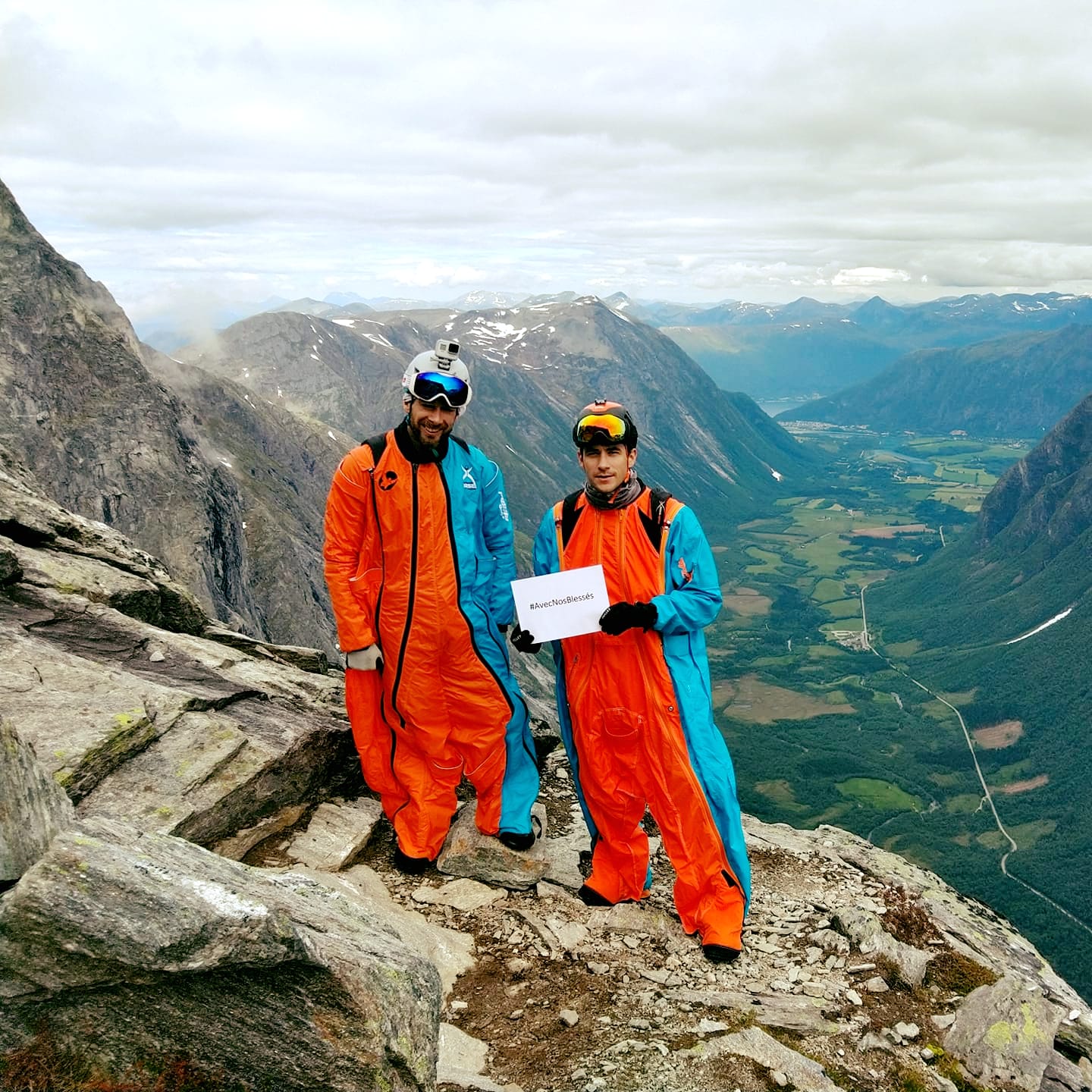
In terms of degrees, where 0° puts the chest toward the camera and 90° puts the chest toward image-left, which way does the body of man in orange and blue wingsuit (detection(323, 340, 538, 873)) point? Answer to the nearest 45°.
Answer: approximately 0°

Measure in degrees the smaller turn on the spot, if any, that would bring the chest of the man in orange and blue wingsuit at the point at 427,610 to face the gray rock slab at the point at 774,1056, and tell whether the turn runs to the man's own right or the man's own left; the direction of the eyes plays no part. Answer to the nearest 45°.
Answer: approximately 45° to the man's own left

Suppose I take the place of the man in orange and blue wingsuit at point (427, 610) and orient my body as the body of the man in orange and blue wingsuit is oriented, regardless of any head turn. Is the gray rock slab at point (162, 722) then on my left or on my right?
on my right

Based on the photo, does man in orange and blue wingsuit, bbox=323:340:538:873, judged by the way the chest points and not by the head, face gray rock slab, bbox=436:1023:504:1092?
yes

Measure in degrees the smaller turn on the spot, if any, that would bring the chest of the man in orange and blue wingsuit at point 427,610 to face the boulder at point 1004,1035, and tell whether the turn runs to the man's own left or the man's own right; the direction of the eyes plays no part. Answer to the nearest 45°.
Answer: approximately 45° to the man's own left

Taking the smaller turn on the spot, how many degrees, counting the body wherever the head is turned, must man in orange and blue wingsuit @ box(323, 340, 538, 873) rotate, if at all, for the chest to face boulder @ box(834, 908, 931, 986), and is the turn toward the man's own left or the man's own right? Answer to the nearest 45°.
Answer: approximately 90° to the man's own left
